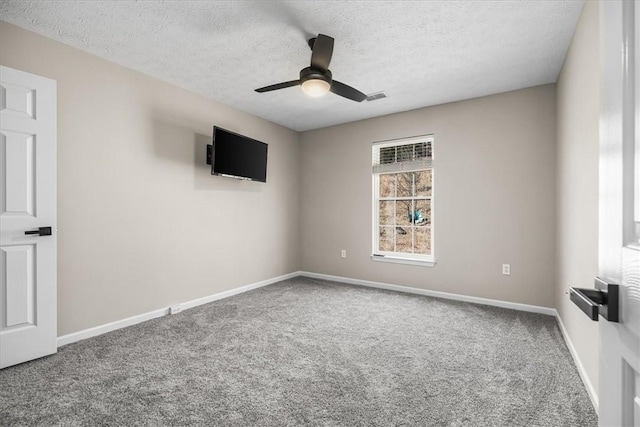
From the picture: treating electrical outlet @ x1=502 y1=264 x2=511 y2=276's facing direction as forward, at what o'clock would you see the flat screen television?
The flat screen television is roughly at 2 o'clock from the electrical outlet.

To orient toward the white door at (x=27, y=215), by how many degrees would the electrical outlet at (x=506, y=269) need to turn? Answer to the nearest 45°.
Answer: approximately 45° to its right

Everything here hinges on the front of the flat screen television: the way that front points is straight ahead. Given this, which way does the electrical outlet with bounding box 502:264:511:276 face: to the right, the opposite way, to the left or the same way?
to the right

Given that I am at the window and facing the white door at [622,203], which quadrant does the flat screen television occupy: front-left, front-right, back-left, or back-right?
front-right

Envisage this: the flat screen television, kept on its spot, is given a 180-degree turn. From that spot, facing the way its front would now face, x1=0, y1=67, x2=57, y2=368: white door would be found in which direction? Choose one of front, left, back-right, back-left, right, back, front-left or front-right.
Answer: left

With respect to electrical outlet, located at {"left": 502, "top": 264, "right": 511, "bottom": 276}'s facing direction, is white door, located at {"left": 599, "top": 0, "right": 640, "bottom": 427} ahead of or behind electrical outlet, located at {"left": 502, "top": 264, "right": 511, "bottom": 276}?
ahead

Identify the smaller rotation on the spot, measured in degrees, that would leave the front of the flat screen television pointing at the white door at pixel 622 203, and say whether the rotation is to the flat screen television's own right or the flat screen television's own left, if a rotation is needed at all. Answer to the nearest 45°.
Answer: approximately 45° to the flat screen television's own right

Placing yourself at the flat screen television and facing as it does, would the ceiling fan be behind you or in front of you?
in front

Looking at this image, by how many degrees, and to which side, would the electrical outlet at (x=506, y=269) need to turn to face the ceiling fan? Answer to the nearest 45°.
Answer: approximately 45° to its right

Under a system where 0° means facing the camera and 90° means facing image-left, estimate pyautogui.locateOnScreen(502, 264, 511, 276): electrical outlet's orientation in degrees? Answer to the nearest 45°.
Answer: approximately 0°

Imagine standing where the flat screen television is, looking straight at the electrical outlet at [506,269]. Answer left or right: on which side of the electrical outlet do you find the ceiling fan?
right

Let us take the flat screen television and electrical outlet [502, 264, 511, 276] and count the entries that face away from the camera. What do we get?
0

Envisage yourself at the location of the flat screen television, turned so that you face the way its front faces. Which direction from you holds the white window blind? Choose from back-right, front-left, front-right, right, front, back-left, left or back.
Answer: front-left

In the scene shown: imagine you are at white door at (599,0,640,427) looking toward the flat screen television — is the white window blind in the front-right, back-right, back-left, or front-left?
front-right

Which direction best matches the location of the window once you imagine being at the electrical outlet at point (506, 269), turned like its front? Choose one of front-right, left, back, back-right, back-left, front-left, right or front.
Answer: right

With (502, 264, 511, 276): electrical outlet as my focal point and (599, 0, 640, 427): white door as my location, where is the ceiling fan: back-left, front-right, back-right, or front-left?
front-left
